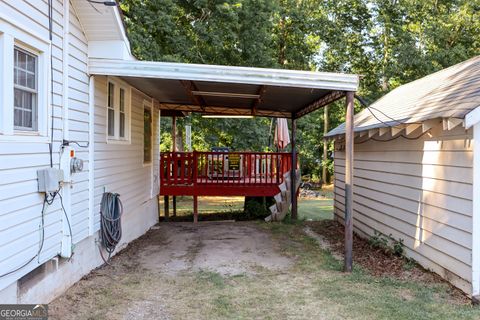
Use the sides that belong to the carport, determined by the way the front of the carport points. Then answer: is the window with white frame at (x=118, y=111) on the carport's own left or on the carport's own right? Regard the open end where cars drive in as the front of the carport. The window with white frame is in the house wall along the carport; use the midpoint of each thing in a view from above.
on the carport's own right

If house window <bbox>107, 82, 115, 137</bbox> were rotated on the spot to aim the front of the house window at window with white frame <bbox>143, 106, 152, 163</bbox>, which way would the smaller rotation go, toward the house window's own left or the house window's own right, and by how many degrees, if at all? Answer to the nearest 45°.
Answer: approximately 90° to the house window's own left

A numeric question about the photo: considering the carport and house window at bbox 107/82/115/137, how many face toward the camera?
1

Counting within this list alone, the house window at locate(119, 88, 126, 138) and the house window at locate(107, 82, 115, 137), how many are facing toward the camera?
0

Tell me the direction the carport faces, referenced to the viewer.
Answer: facing the viewer

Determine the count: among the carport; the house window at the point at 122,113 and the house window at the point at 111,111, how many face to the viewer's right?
2

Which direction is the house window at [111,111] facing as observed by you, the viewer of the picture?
facing to the right of the viewer

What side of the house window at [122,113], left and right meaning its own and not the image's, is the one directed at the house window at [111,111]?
right

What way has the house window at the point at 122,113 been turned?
to the viewer's right

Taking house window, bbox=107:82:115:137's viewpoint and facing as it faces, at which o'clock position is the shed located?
The shed is roughly at 1 o'clock from the house window.

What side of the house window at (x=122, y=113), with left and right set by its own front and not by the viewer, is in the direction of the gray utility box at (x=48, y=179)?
right

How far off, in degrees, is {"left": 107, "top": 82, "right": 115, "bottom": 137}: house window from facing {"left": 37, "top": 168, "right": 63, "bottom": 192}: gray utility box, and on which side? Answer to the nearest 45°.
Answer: approximately 90° to its right

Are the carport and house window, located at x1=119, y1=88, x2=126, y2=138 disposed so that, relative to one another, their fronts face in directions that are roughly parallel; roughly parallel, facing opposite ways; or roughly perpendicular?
roughly perpendicular

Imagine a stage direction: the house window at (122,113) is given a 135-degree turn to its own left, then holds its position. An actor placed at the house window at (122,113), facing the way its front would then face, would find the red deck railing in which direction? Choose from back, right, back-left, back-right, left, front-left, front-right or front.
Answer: right
